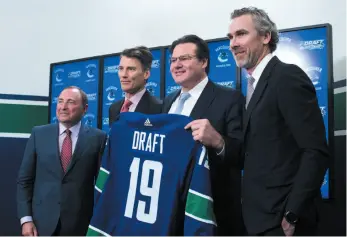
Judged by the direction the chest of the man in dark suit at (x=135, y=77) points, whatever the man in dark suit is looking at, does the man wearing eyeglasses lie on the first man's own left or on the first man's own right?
on the first man's own left

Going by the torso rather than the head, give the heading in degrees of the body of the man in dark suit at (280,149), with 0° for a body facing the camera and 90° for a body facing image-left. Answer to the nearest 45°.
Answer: approximately 45°

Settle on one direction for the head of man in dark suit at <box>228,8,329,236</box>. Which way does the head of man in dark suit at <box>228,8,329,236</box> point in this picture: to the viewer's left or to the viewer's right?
to the viewer's left

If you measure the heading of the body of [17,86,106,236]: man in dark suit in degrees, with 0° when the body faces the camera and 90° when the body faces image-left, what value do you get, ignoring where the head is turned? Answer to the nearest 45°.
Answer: approximately 0°

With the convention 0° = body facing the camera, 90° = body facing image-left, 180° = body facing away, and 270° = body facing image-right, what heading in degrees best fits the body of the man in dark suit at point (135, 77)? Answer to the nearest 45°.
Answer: approximately 45°
